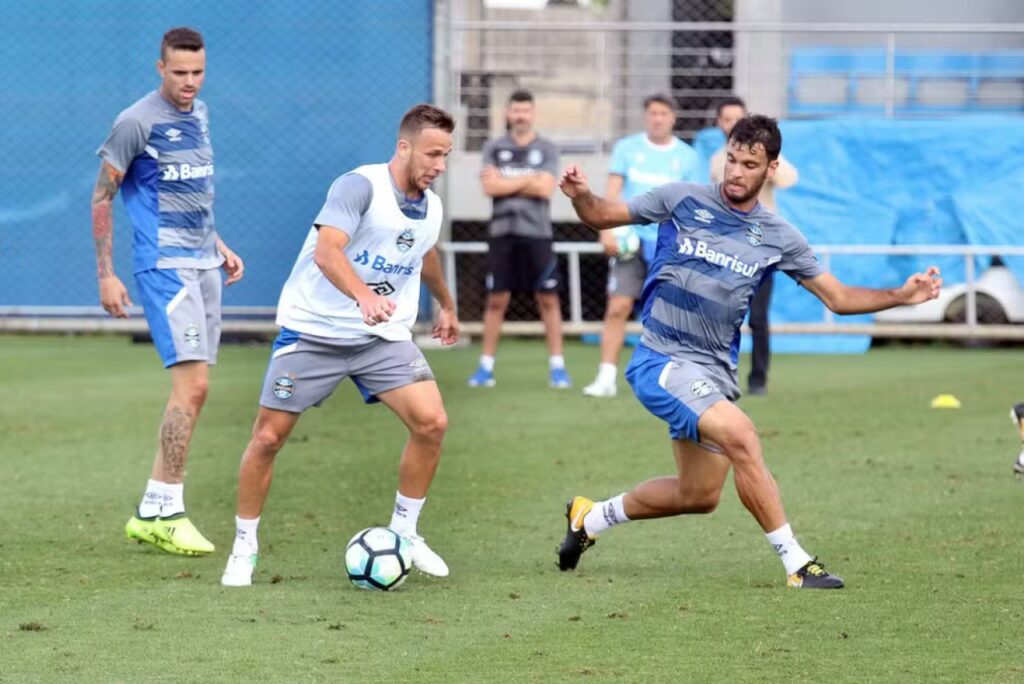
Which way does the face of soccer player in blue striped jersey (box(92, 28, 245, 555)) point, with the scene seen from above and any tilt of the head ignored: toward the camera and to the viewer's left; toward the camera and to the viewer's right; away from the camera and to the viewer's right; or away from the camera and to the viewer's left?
toward the camera and to the viewer's right

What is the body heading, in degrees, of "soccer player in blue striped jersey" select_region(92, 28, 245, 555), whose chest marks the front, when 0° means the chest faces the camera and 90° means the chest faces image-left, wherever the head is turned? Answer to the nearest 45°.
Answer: approximately 315°

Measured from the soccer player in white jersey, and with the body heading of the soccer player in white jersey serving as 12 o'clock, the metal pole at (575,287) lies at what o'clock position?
The metal pole is roughly at 8 o'clock from the soccer player in white jersey.

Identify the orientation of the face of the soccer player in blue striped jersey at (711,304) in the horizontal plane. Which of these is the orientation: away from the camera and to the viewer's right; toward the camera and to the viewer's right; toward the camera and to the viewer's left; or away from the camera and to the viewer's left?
toward the camera and to the viewer's left

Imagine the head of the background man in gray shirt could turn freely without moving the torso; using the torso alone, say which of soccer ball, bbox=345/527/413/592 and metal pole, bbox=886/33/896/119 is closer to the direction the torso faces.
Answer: the soccer ball

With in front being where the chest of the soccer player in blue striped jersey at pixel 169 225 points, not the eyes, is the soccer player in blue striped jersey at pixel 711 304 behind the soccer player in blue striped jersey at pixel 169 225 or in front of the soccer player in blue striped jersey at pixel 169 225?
in front

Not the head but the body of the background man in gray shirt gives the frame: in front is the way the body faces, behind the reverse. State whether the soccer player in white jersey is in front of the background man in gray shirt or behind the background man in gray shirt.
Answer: in front

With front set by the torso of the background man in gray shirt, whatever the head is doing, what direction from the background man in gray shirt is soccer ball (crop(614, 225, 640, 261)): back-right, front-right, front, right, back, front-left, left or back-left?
front-left

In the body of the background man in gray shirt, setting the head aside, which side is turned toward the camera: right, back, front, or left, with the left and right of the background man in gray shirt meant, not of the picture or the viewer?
front

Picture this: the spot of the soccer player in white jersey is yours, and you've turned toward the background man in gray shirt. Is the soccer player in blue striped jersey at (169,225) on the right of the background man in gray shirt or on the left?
left

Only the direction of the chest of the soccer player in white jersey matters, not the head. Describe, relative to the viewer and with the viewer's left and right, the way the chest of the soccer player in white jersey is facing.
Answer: facing the viewer and to the right of the viewer

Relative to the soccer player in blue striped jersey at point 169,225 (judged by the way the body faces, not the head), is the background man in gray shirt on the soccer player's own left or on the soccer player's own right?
on the soccer player's own left

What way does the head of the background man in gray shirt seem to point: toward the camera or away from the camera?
toward the camera

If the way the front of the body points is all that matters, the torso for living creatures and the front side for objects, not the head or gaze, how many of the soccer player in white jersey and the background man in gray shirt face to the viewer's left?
0

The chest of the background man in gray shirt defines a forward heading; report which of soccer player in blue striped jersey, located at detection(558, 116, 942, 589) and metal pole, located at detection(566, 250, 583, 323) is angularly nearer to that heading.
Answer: the soccer player in blue striped jersey
